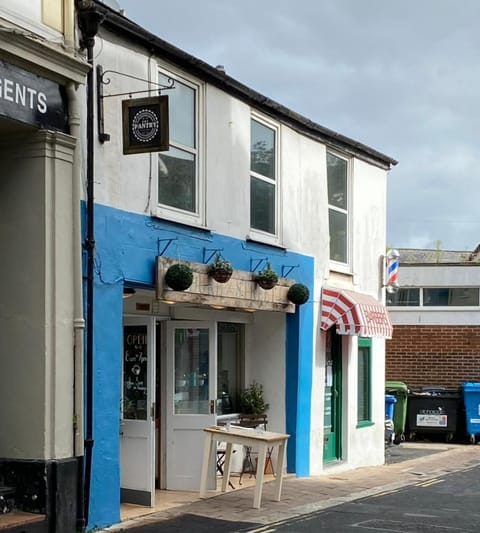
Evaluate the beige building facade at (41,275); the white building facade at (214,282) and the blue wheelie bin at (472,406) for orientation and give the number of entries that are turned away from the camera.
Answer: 0

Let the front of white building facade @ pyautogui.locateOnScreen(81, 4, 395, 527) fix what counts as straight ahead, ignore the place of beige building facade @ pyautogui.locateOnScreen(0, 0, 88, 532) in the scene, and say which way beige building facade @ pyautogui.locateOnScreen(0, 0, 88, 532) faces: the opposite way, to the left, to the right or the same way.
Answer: the same way

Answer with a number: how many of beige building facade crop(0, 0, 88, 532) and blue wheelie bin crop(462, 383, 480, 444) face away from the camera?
0

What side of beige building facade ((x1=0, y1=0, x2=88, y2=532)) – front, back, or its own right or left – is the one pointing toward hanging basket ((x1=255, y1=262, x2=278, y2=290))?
left

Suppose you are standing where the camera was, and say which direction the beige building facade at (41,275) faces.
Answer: facing the viewer and to the right of the viewer

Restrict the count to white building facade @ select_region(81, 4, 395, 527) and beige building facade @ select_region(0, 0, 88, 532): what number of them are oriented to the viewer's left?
0

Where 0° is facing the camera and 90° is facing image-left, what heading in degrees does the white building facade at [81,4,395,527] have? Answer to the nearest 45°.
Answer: approximately 315°

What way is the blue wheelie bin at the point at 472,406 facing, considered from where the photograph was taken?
facing the viewer

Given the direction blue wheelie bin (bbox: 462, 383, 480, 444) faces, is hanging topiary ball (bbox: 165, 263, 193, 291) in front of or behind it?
in front
